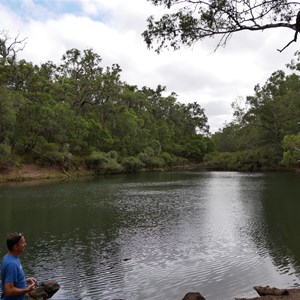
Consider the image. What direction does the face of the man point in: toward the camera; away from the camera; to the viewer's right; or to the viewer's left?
to the viewer's right

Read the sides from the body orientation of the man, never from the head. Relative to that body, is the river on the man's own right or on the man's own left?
on the man's own left

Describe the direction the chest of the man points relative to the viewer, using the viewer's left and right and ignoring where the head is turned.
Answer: facing to the right of the viewer
